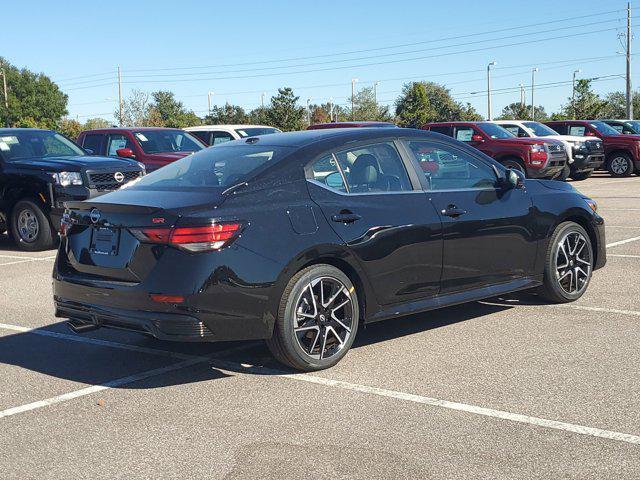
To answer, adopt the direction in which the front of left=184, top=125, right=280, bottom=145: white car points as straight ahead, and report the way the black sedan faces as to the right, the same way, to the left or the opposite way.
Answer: to the left

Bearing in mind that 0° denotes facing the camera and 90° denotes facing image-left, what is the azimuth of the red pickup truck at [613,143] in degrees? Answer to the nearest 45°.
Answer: approximately 315°

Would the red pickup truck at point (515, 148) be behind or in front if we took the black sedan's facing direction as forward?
in front

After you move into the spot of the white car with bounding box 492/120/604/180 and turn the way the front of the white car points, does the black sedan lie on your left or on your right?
on your right

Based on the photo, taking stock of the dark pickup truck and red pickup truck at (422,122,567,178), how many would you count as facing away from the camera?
0

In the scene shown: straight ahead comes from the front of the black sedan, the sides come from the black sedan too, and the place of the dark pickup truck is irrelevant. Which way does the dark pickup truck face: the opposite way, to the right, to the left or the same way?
to the right

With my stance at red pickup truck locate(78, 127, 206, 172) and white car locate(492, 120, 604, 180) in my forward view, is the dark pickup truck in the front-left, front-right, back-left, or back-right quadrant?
back-right

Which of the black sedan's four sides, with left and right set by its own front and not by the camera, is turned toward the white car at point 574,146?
front

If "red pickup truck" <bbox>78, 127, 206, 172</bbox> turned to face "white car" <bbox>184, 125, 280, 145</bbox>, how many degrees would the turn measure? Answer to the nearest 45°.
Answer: approximately 90° to its left
